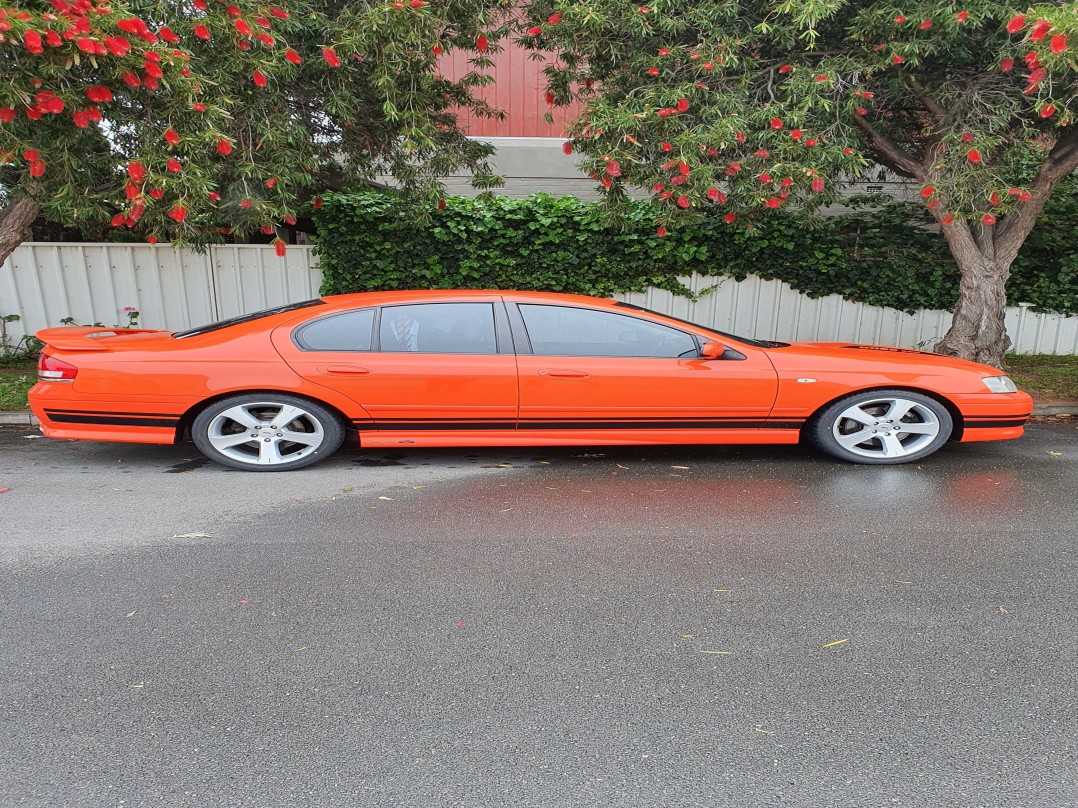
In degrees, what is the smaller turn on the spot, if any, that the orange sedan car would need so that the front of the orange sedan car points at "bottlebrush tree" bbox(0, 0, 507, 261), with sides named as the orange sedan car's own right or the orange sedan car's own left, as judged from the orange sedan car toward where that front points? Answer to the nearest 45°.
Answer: approximately 180°

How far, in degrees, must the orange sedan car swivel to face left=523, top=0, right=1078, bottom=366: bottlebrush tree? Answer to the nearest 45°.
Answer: approximately 45° to its left

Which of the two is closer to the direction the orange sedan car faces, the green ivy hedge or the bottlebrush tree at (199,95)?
the green ivy hedge

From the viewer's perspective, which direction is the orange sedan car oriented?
to the viewer's right

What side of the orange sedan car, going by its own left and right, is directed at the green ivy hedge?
left
